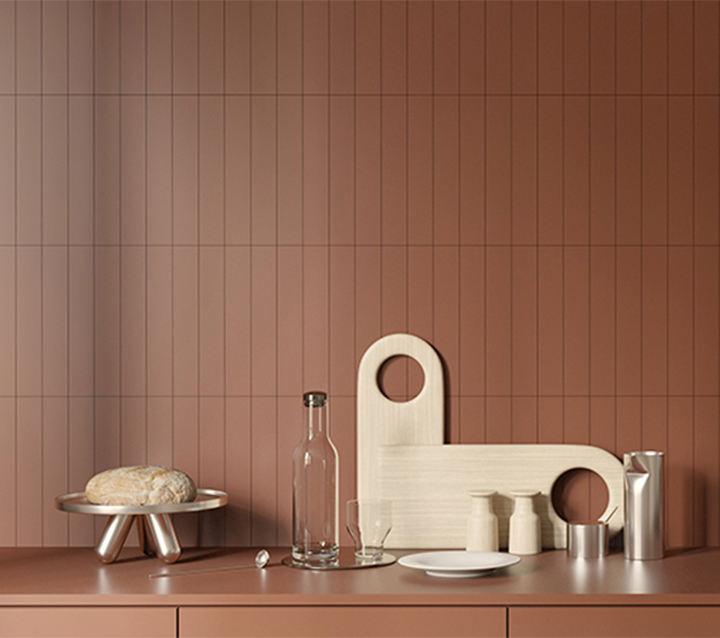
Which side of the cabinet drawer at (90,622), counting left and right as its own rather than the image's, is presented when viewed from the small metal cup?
left

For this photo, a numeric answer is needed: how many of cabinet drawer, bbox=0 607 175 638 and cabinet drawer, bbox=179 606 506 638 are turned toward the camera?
2

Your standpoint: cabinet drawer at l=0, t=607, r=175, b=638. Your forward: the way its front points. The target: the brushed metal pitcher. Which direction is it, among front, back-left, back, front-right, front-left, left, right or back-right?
left

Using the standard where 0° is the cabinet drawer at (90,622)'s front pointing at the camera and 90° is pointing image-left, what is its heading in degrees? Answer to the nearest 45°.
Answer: approximately 0°

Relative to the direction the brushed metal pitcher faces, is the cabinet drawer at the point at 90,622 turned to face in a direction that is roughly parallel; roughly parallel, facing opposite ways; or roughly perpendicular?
roughly perpendicular

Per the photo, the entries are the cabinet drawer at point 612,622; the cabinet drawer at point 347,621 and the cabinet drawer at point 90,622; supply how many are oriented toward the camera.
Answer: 3

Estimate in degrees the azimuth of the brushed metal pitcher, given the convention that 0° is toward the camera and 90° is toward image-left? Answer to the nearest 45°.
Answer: approximately 45°

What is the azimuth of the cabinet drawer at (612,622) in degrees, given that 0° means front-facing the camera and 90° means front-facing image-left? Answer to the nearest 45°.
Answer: approximately 0°
